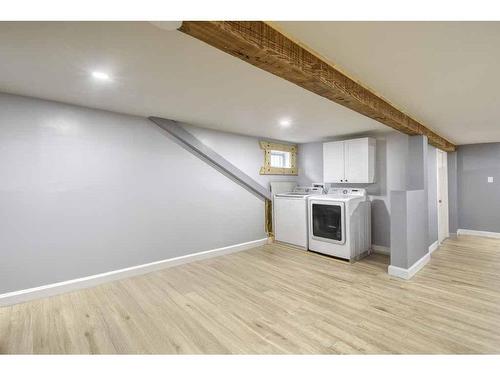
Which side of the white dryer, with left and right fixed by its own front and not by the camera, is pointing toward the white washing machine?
right

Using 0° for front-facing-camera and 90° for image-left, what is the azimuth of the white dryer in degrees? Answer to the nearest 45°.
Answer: approximately 45°

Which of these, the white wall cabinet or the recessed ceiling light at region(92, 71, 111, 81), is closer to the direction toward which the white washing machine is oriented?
the recessed ceiling light

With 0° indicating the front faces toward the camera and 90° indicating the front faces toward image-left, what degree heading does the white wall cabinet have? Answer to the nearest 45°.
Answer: approximately 45°

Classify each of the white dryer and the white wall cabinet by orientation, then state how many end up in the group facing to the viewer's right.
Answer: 0

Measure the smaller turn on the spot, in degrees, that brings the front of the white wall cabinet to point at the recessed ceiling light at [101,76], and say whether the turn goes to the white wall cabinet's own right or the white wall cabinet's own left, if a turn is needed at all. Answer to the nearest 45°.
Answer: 0° — it already faces it

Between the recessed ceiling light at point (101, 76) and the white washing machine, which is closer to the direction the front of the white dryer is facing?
the recessed ceiling light

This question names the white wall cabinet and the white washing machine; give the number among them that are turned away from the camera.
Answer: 0

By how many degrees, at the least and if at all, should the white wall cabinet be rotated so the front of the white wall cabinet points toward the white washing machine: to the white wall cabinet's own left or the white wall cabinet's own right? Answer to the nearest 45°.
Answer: approximately 45° to the white wall cabinet's own right

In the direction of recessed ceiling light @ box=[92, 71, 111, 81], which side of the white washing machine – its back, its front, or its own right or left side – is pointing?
front

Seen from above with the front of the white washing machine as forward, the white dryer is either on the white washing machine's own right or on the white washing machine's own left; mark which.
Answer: on the white washing machine's own left
